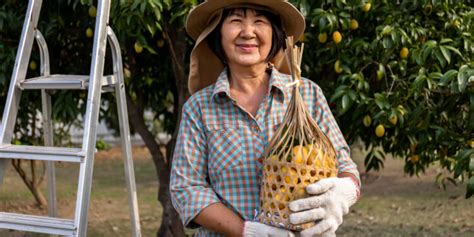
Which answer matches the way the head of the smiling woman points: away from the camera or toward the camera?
toward the camera

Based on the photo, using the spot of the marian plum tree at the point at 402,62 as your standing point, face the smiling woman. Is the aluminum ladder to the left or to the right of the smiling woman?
right

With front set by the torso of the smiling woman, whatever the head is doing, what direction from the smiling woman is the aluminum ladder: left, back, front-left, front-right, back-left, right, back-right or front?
back-right

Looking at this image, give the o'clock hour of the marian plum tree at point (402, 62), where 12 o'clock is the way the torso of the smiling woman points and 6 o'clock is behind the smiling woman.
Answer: The marian plum tree is roughly at 7 o'clock from the smiling woman.

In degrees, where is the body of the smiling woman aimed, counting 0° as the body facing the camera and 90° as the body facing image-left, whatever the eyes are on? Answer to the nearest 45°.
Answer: approximately 0°
